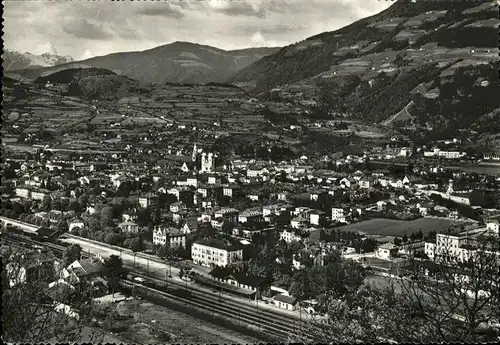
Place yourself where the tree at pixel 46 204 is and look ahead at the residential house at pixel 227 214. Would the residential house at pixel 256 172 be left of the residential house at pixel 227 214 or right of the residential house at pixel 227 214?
left

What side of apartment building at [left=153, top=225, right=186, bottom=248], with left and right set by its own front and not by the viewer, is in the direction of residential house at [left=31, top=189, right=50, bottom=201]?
right

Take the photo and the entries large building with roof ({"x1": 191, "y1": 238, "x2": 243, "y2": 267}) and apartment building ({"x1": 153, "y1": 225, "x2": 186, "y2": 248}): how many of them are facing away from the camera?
0

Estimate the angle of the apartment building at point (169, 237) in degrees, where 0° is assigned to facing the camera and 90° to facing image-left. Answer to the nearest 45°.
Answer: approximately 45°

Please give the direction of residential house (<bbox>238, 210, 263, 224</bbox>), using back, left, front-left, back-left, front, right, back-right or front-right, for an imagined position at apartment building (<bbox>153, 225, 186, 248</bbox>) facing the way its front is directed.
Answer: back

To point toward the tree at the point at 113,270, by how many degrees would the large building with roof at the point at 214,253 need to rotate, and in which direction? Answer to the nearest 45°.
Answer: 0° — it already faces it

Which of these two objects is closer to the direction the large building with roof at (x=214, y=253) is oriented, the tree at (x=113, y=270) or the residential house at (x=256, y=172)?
the tree

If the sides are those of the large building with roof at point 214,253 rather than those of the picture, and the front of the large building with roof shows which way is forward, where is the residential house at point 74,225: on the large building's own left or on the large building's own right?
on the large building's own right

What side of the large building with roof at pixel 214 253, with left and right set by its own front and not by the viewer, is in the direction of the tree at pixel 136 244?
right

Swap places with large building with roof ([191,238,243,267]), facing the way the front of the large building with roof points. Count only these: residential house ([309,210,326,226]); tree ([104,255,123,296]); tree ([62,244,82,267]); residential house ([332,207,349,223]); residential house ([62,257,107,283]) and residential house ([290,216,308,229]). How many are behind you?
3

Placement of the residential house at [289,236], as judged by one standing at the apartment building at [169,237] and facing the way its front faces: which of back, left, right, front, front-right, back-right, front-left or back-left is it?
back-left

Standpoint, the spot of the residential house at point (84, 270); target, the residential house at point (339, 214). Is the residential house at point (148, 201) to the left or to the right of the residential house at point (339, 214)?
left

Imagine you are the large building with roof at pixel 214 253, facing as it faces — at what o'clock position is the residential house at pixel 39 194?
The residential house is roughly at 3 o'clock from the large building with roof.
